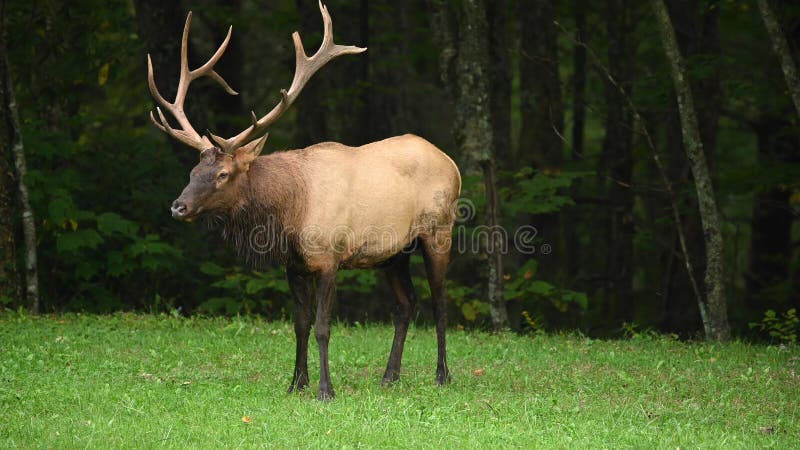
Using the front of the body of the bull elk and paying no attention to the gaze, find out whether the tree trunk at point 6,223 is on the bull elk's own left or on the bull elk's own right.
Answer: on the bull elk's own right

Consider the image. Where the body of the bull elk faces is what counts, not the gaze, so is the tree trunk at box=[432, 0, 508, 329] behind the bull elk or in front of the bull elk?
behind

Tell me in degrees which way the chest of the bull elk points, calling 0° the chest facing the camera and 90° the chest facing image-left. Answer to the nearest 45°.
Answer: approximately 45°

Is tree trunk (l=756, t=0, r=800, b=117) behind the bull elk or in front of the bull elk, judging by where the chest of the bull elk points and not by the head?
behind

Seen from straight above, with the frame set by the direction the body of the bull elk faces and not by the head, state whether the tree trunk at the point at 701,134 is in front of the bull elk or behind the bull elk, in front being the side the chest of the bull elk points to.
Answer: behind

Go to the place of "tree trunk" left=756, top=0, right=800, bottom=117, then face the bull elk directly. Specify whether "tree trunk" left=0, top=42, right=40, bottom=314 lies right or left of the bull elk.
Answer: right
